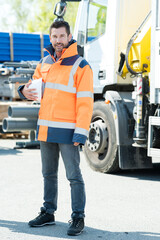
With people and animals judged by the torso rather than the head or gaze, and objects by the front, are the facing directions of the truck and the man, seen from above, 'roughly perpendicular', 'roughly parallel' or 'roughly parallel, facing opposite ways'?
roughly perpendicular

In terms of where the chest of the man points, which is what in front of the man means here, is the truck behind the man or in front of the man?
behind

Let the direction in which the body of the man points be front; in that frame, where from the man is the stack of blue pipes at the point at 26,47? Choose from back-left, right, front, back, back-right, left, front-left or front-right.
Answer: back-right

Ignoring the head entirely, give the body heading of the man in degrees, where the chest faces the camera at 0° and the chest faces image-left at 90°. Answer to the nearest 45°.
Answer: approximately 45°
